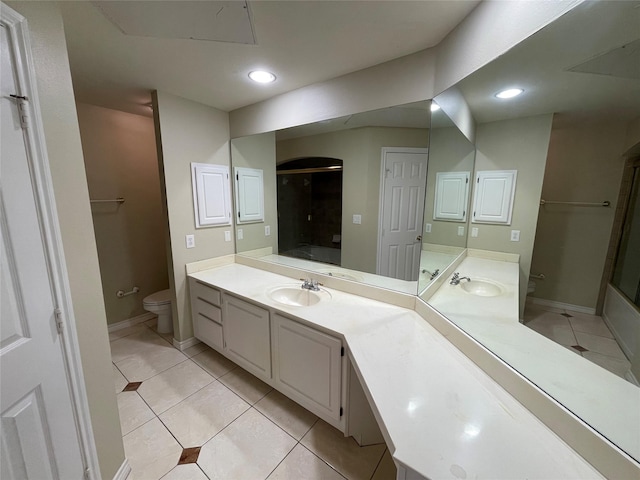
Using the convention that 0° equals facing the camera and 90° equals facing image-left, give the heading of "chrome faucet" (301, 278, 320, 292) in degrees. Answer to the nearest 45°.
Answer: approximately 45°

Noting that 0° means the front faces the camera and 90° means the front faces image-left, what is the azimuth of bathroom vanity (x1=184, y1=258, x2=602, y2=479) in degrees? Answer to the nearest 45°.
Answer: approximately 45°

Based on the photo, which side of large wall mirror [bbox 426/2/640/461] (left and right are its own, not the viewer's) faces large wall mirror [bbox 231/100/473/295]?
right

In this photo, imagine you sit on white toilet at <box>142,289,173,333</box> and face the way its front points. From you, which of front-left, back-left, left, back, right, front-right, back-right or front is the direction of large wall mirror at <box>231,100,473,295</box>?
back-left

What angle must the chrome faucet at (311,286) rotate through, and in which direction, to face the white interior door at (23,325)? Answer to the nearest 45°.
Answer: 0° — it already faces it
